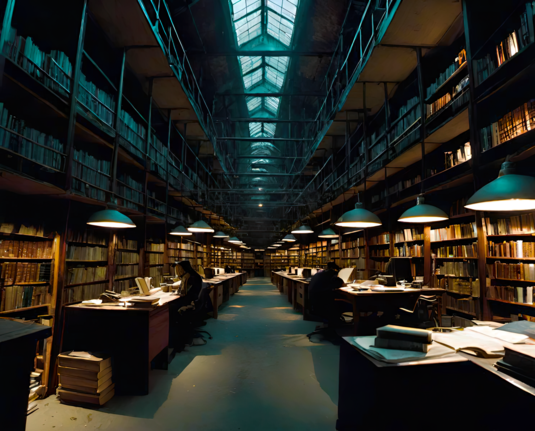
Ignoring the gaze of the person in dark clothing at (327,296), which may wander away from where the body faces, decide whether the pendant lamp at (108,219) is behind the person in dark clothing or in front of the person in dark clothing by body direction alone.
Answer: behind

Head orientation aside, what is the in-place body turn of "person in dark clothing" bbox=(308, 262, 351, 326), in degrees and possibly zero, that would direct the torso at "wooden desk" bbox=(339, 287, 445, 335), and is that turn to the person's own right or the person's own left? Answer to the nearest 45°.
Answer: approximately 45° to the person's own right

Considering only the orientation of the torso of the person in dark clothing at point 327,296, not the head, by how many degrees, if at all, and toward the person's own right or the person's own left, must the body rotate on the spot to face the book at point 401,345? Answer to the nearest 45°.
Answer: approximately 90° to the person's own right
